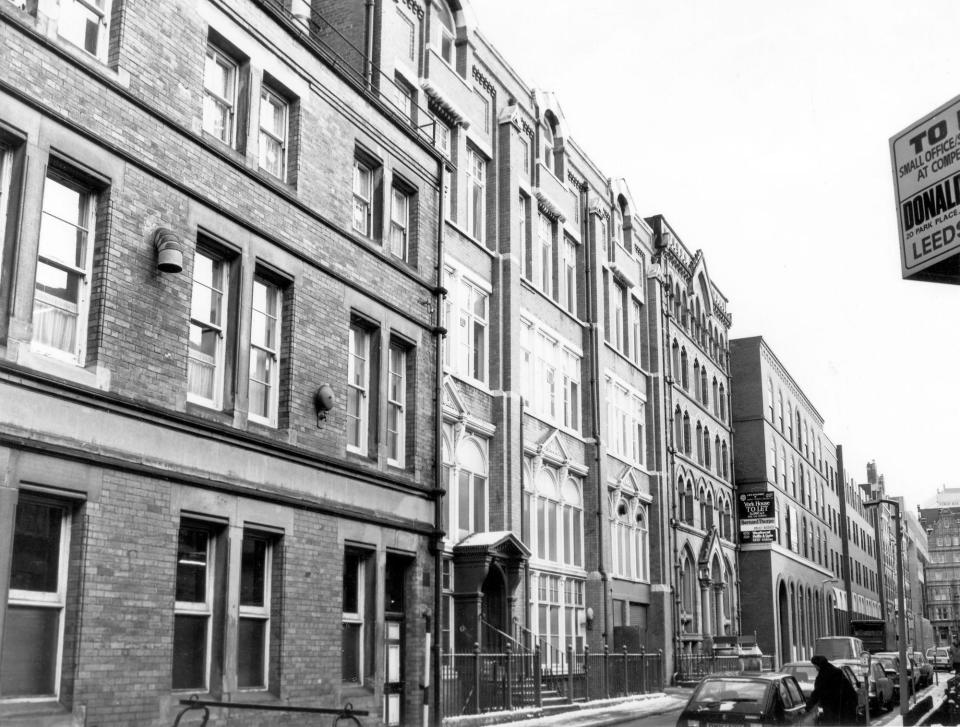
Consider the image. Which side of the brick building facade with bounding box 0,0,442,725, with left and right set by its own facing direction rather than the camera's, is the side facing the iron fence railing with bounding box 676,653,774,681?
left

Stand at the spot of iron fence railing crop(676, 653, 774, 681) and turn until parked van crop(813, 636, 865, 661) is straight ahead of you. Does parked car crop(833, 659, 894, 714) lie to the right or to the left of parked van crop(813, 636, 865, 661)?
right

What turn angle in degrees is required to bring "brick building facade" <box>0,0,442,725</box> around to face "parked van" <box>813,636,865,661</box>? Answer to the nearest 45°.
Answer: approximately 90° to its left

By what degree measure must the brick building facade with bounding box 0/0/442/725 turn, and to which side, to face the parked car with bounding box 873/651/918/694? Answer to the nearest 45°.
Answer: approximately 90° to its left

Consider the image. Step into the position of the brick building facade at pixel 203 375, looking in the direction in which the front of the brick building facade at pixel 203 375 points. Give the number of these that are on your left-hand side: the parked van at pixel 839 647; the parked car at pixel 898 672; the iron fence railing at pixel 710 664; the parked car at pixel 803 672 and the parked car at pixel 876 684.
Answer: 5

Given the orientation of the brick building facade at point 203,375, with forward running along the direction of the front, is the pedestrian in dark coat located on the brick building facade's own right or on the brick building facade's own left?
on the brick building facade's own left

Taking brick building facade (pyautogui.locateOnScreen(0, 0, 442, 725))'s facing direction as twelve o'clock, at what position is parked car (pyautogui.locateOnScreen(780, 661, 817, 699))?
The parked car is roughly at 9 o'clock from the brick building facade.

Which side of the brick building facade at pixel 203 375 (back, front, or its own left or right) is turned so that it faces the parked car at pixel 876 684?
left

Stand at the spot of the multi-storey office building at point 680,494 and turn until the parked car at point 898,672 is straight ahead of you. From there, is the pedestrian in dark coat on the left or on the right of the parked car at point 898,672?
right
